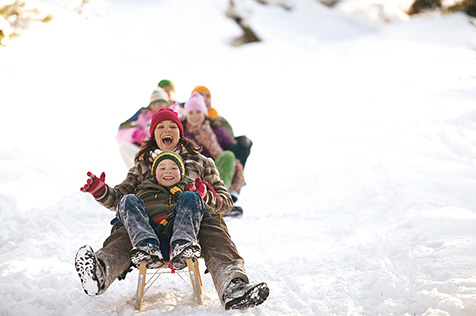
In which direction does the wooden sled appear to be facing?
toward the camera

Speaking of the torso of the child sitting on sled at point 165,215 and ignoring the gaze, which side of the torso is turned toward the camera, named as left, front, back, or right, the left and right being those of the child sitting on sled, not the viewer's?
front
